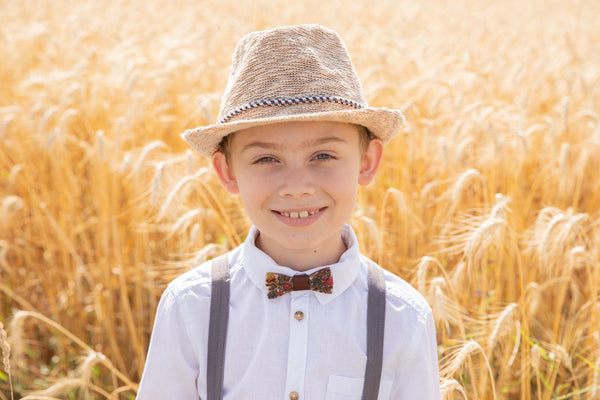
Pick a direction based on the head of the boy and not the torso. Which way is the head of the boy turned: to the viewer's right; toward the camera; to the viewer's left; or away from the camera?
toward the camera

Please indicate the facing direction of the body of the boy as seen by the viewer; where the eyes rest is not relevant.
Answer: toward the camera
